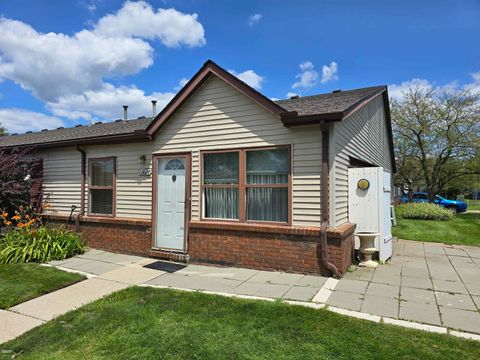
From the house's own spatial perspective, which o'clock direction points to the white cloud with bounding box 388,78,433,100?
The white cloud is roughly at 6 o'clock from the house.

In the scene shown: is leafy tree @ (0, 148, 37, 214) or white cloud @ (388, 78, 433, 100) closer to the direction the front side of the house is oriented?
the leafy tree

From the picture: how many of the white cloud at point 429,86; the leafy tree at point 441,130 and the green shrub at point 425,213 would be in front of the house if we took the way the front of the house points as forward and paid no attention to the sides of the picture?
0

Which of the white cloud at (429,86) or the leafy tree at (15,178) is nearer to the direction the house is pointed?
the leafy tree

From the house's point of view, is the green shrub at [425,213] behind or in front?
behind

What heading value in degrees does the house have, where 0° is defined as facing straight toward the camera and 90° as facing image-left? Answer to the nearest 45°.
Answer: approximately 45°

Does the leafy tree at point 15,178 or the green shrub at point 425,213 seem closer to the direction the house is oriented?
the leafy tree

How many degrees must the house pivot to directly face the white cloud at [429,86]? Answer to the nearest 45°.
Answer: approximately 180°

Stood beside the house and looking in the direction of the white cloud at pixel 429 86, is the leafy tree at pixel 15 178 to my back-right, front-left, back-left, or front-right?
back-left

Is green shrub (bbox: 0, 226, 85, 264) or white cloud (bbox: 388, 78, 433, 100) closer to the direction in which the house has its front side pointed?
the green shrub

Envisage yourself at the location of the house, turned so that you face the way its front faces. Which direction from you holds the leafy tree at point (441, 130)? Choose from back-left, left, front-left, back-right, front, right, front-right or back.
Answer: back

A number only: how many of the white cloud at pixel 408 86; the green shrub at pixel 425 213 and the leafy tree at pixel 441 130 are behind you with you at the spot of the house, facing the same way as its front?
3

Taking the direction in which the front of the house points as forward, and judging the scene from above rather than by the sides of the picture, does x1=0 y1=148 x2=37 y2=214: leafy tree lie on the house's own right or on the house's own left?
on the house's own right

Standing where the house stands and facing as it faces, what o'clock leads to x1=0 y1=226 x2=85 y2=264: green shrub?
The green shrub is roughly at 2 o'clock from the house.
